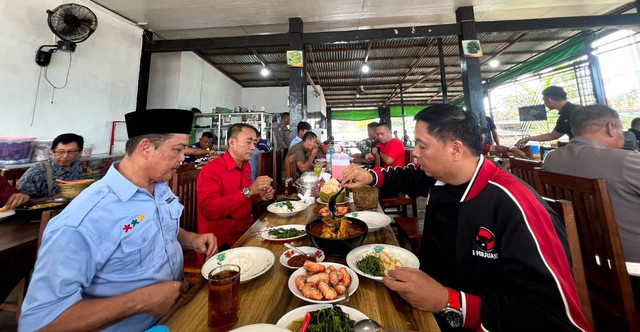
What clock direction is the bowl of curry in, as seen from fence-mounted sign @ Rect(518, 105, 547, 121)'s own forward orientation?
The bowl of curry is roughly at 12 o'clock from the fence-mounted sign.

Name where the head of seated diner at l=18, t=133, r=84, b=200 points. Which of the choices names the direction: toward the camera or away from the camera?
toward the camera

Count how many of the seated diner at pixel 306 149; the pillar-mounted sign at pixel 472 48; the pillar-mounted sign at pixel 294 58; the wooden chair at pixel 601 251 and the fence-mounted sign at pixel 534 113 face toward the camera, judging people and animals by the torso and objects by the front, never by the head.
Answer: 3

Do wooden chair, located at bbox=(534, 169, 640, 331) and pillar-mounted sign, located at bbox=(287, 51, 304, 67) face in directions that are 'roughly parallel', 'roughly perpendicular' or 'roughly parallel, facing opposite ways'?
roughly perpendicular

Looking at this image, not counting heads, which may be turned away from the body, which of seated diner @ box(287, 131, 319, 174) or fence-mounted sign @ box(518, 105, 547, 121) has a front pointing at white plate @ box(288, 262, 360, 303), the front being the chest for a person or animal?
the fence-mounted sign

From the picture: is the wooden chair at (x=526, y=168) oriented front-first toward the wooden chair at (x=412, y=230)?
no

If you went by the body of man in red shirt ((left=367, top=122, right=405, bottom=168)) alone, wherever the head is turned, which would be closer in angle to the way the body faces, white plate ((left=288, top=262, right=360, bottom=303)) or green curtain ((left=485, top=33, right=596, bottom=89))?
the white plate

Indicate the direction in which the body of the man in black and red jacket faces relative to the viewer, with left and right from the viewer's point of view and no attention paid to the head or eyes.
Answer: facing the viewer and to the left of the viewer

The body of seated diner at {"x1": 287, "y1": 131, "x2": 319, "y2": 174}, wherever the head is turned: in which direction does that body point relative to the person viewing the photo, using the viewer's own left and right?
facing to the right of the viewer

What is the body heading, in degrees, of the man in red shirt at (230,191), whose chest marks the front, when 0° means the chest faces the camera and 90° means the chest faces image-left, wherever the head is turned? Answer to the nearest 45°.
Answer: approximately 315°

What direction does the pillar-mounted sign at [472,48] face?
toward the camera
